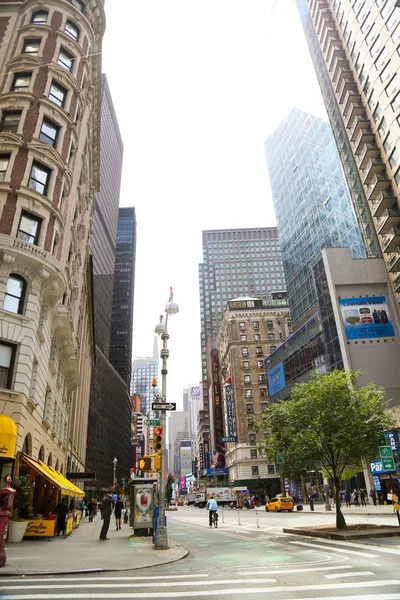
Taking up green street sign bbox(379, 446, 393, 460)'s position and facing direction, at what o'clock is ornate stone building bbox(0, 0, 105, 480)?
The ornate stone building is roughly at 2 o'clock from the green street sign.

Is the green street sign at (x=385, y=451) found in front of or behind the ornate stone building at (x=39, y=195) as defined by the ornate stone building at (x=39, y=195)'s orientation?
in front

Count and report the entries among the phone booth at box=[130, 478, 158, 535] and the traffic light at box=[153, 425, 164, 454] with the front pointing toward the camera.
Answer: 2

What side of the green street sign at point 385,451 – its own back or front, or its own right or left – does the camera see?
front

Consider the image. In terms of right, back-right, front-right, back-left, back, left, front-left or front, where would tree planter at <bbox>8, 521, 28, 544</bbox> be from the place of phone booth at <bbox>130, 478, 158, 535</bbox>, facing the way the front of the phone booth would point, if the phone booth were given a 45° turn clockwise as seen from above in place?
front

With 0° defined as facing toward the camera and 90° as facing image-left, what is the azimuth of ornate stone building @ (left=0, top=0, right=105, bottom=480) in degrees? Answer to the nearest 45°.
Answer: approximately 315°

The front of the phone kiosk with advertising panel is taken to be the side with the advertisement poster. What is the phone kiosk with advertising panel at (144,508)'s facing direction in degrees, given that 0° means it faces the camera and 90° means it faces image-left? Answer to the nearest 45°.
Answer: approximately 0°

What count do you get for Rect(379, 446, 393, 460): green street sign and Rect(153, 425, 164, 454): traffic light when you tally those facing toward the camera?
2

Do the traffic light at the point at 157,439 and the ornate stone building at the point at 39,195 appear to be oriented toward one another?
no

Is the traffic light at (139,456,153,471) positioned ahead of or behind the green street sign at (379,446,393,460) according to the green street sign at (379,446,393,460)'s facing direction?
ahead

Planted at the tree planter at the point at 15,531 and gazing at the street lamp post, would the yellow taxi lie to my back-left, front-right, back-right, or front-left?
front-left

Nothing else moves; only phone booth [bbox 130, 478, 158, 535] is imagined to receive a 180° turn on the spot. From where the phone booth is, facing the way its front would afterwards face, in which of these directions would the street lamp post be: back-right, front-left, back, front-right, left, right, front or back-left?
back

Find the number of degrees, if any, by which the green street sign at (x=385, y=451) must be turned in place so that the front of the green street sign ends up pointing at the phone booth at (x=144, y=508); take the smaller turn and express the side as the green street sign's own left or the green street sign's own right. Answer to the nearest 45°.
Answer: approximately 45° to the green street sign's own right

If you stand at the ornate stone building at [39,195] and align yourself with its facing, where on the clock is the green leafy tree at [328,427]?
The green leafy tree is roughly at 11 o'clock from the ornate stone building.

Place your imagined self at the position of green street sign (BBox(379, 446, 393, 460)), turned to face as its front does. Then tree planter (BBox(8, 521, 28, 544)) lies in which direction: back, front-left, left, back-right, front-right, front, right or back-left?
front-right

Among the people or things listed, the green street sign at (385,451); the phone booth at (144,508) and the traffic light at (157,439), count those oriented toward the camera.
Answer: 3
